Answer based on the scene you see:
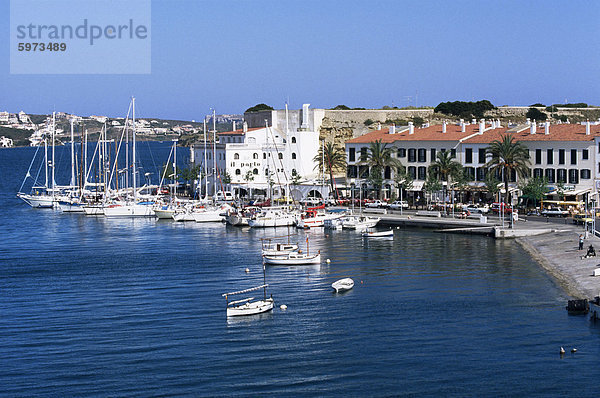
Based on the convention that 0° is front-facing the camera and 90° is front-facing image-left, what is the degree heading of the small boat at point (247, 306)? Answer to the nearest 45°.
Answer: approximately 270°
